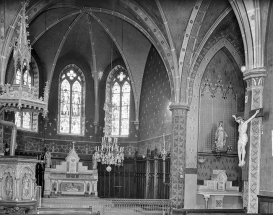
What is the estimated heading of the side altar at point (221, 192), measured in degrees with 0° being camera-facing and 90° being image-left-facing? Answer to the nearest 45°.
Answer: approximately 0°

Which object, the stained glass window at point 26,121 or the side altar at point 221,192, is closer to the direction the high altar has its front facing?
the side altar

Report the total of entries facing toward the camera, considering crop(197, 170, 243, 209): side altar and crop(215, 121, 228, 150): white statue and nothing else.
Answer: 2

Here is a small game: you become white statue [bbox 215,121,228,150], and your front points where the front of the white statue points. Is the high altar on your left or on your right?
on your right

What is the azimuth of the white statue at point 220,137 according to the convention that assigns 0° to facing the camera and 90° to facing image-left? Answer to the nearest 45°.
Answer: approximately 0°

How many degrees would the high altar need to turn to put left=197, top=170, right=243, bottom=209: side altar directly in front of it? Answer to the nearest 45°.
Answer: approximately 45° to its left
